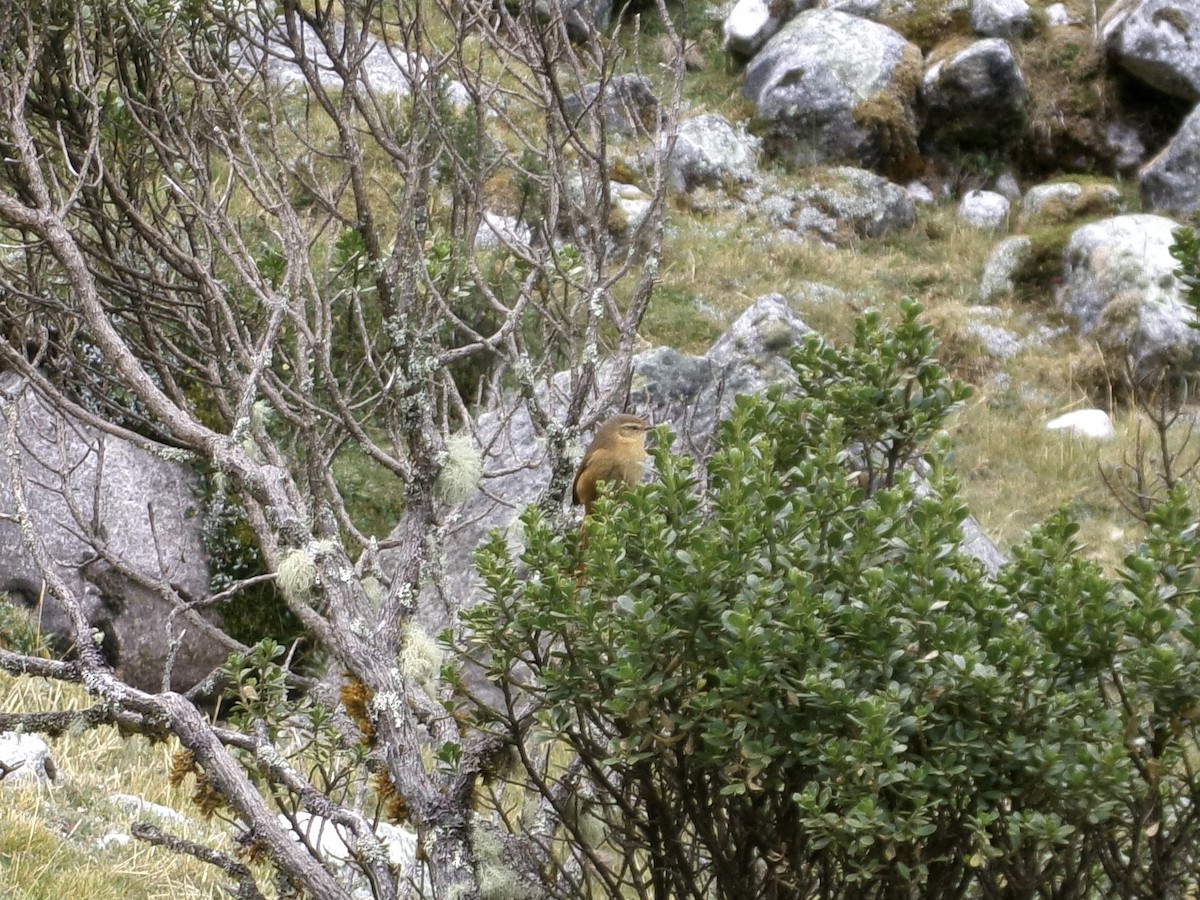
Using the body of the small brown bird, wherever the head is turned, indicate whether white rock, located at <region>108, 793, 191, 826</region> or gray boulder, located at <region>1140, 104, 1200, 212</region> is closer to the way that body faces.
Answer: the gray boulder

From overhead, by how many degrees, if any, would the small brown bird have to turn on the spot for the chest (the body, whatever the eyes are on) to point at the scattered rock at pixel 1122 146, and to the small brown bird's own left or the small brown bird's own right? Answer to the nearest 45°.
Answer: approximately 45° to the small brown bird's own left

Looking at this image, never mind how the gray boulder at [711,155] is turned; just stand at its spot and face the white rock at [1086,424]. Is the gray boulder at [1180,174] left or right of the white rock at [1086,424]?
left

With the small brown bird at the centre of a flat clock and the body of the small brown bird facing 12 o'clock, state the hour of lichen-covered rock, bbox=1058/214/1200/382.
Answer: The lichen-covered rock is roughly at 10 o'clock from the small brown bird.

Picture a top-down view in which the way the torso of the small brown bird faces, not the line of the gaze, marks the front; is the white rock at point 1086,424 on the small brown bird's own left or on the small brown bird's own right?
on the small brown bird's own left

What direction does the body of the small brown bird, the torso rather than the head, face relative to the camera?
to the viewer's right

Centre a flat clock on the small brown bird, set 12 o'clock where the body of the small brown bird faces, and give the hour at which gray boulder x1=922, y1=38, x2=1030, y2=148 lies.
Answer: The gray boulder is roughly at 10 o'clock from the small brown bird.

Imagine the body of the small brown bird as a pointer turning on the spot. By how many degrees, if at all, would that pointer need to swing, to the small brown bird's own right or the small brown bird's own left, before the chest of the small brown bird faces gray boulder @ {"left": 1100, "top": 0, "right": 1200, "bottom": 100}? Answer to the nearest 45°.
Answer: approximately 45° to the small brown bird's own left

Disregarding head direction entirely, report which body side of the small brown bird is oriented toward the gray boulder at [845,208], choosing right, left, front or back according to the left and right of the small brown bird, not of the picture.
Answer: left

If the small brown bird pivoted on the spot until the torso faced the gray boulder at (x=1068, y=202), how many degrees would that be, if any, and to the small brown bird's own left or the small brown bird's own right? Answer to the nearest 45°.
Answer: approximately 45° to the small brown bird's own left

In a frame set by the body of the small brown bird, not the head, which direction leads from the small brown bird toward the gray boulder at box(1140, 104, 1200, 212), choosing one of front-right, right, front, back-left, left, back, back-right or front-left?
front-left

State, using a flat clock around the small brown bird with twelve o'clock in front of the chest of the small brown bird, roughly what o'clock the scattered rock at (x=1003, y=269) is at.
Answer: The scattered rock is roughly at 10 o'clock from the small brown bird.

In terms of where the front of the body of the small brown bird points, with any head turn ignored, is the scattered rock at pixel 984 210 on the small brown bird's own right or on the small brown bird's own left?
on the small brown bird's own left

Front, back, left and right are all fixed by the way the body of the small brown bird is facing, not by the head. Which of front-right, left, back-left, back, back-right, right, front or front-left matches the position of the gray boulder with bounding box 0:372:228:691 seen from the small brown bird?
back-left
